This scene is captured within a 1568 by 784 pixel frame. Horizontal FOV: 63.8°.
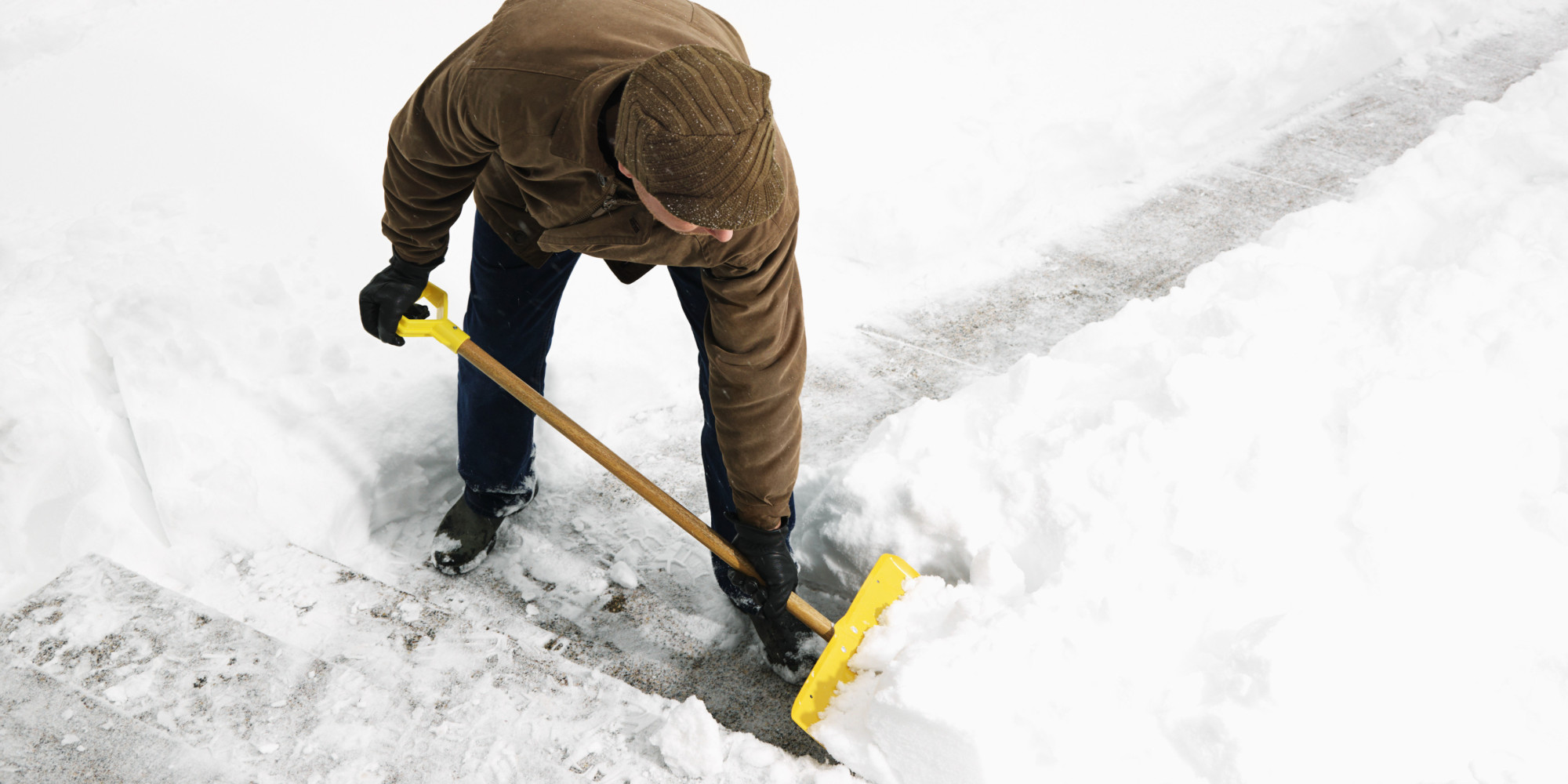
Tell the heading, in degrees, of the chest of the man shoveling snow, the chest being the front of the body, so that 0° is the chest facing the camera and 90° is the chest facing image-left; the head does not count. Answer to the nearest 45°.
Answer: approximately 0°
